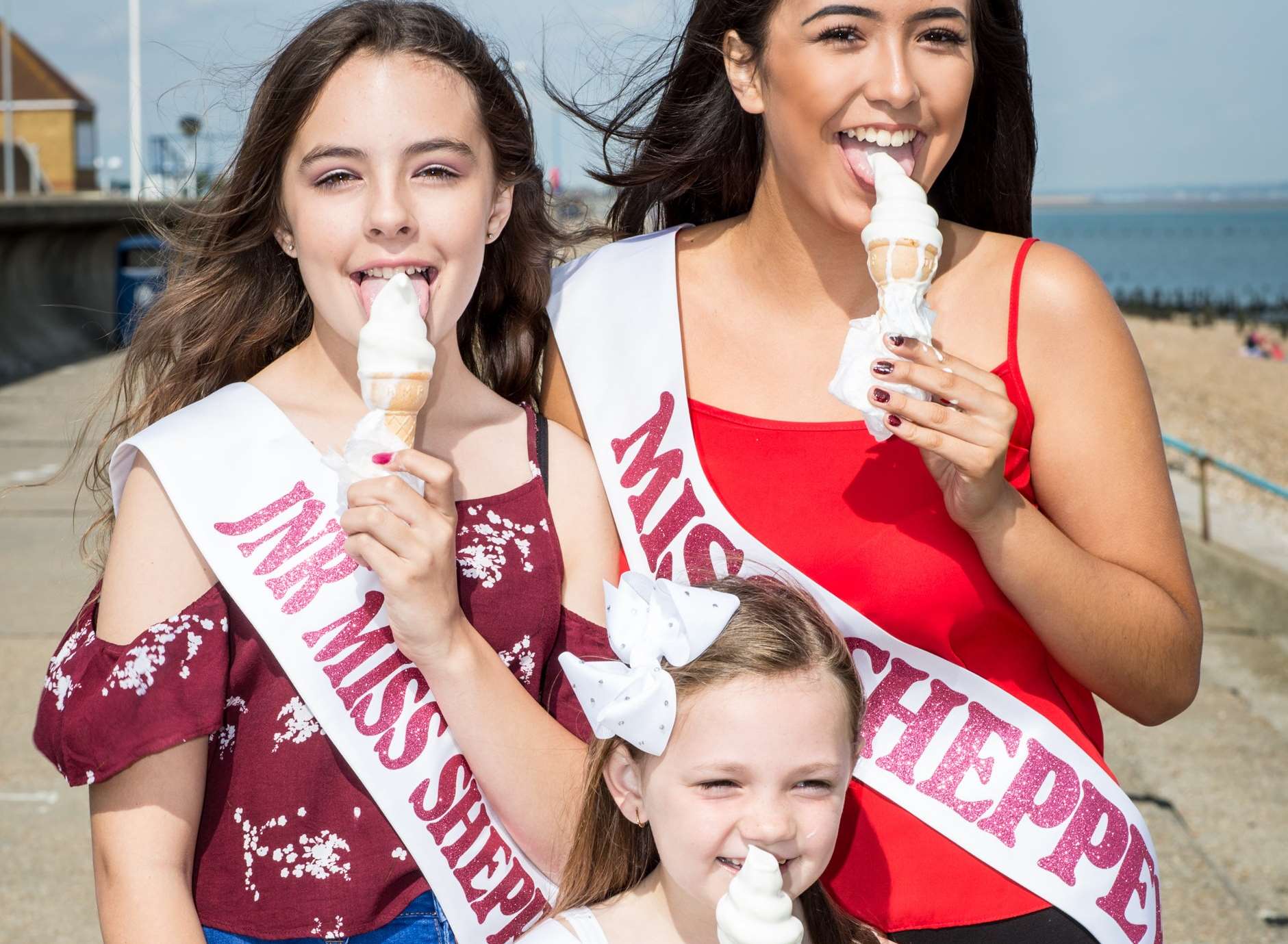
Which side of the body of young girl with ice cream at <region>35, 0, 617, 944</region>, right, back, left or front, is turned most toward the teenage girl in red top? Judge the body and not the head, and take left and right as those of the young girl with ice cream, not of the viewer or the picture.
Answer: left

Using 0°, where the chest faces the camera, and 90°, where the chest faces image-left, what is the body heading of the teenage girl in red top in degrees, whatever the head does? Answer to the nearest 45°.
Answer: approximately 0°

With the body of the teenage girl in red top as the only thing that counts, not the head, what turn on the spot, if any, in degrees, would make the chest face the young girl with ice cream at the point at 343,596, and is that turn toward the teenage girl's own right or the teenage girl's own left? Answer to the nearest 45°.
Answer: approximately 90° to the teenage girl's own right

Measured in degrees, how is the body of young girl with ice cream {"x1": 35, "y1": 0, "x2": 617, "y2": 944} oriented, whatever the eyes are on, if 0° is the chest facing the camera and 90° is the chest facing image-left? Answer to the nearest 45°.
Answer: approximately 0°

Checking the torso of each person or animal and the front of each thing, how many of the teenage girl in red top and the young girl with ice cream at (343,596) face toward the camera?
2

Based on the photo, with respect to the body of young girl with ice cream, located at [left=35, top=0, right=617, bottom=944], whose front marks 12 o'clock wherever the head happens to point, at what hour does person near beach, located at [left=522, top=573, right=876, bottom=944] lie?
The person near beach is roughly at 10 o'clock from the young girl with ice cream.
